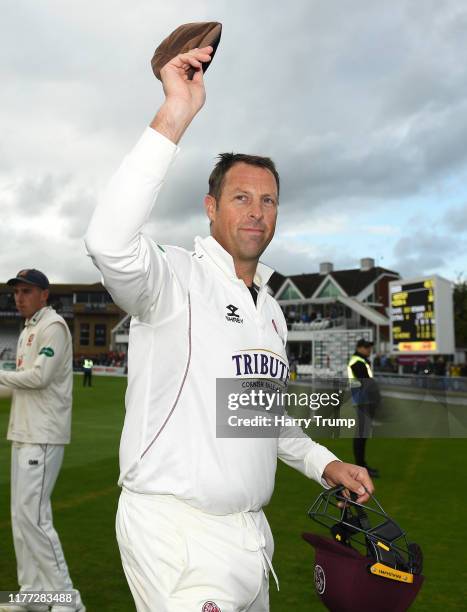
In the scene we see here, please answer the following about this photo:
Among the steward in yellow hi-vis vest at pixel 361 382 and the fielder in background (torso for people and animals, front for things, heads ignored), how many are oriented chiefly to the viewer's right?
1

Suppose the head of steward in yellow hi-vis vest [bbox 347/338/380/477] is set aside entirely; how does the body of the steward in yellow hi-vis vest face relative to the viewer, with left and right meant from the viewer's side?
facing to the right of the viewer

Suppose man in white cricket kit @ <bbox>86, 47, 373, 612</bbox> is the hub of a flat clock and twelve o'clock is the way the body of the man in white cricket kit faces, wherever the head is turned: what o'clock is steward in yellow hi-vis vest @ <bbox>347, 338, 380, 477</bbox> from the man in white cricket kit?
The steward in yellow hi-vis vest is roughly at 8 o'clock from the man in white cricket kit.

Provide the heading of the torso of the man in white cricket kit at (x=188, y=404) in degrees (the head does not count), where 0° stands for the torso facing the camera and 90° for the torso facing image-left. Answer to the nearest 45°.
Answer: approximately 315°

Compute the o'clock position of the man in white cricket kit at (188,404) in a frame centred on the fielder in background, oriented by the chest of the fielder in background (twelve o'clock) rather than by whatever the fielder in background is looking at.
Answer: The man in white cricket kit is roughly at 10 o'clock from the fielder in background.

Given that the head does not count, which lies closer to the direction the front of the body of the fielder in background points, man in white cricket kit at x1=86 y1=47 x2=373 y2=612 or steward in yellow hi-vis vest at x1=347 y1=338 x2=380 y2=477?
the man in white cricket kit

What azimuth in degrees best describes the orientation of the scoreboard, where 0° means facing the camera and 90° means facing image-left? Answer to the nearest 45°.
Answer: approximately 45°

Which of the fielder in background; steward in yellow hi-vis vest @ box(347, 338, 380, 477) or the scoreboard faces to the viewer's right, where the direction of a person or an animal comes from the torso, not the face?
the steward in yellow hi-vis vest
